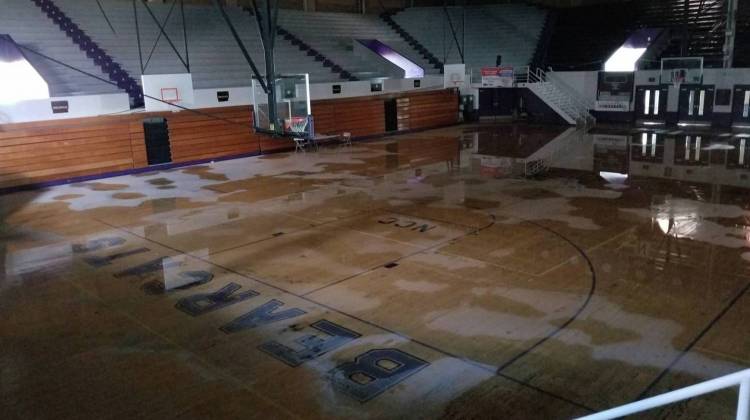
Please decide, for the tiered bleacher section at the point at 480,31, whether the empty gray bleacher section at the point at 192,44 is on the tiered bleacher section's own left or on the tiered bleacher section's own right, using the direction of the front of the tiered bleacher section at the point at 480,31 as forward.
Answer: on the tiered bleacher section's own right

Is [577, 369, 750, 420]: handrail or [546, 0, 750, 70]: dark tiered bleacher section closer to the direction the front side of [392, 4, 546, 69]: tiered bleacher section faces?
the handrail

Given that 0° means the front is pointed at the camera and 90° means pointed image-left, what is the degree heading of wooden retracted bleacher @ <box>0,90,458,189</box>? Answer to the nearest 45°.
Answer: approximately 315°

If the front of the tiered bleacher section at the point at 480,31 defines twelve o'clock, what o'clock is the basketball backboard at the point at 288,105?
The basketball backboard is roughly at 1 o'clock from the tiered bleacher section.

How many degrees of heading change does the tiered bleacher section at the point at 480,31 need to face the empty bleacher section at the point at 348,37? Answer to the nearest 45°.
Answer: approximately 45° to its right

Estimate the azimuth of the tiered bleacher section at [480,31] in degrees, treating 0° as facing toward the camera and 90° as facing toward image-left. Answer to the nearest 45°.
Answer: approximately 0°

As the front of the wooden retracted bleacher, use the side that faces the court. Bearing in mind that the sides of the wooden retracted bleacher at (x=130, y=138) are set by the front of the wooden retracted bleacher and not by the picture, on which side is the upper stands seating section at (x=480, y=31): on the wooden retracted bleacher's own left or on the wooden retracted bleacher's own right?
on the wooden retracted bleacher's own left
